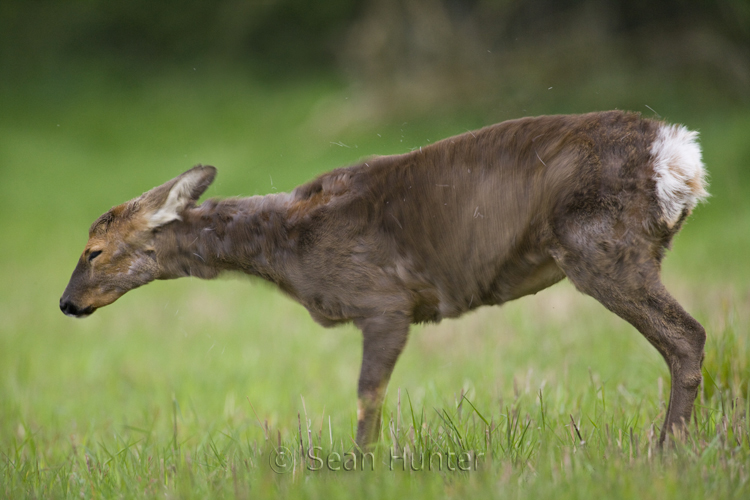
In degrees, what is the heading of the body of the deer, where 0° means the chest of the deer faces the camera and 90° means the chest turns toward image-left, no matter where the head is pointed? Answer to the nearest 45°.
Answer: approximately 90°
